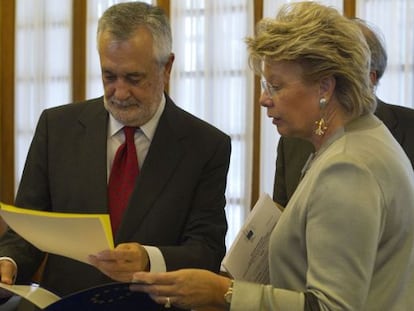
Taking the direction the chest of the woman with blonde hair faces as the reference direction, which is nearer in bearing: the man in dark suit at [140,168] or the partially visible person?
the man in dark suit

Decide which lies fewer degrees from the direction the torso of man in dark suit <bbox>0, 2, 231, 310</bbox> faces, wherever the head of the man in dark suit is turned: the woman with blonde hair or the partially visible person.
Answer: the woman with blonde hair

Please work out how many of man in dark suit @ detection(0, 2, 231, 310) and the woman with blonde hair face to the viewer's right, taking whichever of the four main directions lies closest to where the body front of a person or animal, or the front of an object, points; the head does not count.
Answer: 0

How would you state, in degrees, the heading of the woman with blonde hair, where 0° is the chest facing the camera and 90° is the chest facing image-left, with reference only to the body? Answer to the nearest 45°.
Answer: approximately 90°

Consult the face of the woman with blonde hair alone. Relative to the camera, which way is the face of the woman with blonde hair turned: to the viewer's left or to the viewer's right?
to the viewer's left

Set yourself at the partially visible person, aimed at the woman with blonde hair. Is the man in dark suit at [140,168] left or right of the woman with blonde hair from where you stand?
right
